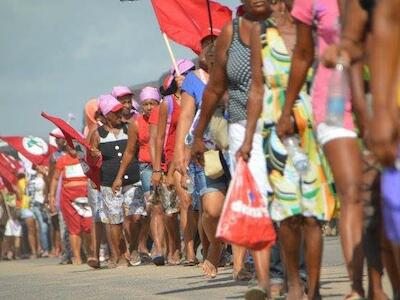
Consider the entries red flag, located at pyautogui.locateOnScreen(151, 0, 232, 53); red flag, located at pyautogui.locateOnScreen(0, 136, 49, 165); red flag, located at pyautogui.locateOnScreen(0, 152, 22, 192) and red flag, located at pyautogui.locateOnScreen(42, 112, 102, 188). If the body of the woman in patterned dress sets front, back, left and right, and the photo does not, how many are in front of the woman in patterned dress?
0

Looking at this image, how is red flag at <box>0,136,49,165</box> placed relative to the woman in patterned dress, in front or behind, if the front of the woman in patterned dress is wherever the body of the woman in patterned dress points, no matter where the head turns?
behind

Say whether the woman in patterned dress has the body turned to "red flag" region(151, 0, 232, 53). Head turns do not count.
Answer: no

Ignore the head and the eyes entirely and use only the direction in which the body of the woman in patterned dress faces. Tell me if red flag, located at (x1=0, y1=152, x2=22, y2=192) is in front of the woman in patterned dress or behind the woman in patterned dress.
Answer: behind

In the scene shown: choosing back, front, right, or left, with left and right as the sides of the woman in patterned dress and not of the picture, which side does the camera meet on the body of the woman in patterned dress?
front
